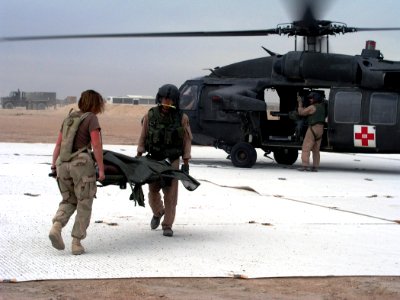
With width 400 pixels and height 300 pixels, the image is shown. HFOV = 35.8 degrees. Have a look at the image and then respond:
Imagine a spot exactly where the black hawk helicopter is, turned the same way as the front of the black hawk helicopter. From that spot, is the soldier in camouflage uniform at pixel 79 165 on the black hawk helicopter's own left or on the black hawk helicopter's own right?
on the black hawk helicopter's own left

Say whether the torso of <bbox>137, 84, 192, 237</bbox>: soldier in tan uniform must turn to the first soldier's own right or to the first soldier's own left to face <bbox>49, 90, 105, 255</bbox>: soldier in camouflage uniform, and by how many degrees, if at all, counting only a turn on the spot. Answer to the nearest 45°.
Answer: approximately 45° to the first soldier's own right

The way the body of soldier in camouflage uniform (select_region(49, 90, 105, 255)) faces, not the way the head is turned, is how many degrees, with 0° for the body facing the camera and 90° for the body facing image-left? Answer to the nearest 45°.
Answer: approximately 225°

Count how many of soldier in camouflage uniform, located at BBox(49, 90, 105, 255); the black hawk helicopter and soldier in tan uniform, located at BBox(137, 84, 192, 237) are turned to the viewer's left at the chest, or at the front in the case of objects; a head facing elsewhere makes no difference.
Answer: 1

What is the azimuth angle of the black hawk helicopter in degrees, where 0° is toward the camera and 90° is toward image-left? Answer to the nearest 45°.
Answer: approximately 90°

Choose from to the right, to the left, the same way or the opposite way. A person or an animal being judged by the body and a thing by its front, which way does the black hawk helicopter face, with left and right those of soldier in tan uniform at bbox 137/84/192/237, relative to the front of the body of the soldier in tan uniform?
to the right

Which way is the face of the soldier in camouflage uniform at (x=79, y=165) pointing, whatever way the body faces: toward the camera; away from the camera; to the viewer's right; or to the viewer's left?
away from the camera

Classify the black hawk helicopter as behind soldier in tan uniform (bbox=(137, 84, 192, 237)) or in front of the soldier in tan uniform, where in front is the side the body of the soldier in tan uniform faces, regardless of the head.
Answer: behind
